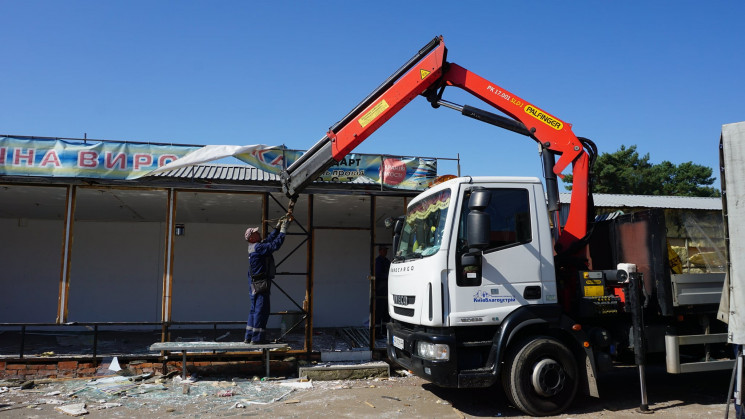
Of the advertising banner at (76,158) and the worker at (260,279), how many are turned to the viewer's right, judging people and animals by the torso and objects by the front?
1

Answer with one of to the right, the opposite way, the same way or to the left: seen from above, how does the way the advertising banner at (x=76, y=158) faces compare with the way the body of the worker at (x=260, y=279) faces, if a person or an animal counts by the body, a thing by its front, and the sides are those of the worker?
to the right

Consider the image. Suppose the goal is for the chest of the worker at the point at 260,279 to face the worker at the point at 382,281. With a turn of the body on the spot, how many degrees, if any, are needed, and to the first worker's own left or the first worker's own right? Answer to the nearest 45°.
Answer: approximately 45° to the first worker's own left

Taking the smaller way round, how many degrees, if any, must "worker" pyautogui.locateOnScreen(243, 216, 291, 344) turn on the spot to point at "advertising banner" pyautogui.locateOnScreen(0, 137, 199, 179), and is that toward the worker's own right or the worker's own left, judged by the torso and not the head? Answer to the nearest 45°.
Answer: approximately 180°

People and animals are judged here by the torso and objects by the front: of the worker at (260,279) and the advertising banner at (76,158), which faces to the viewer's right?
the worker

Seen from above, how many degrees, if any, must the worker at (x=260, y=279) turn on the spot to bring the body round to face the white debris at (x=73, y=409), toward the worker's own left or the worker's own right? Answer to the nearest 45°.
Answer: approximately 135° to the worker's own right

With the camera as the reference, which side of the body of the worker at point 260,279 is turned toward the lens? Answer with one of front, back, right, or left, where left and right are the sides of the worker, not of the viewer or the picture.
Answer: right
